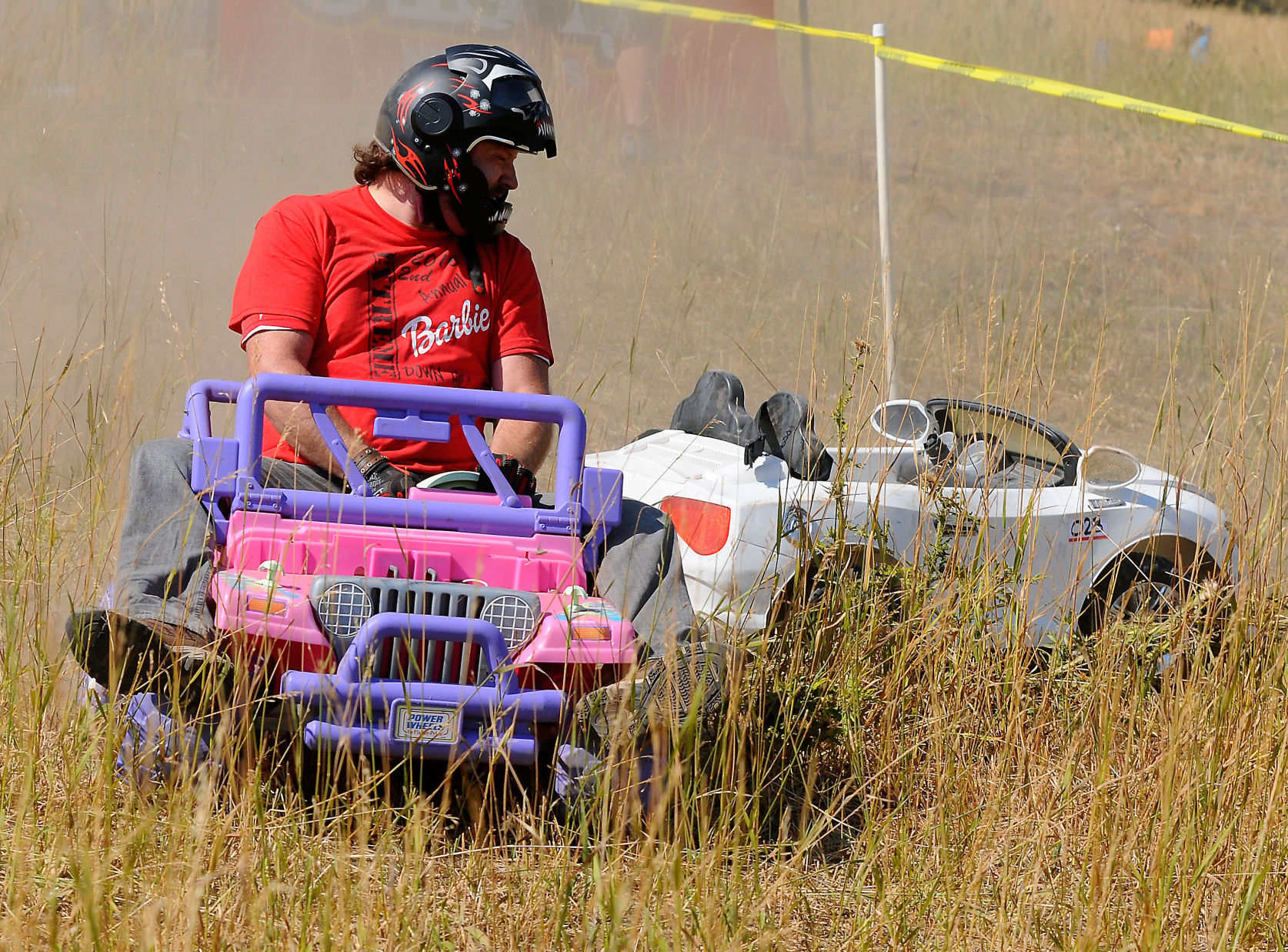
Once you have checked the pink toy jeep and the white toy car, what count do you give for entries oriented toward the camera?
1

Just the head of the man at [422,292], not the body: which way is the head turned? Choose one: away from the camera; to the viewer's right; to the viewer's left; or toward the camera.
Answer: to the viewer's right

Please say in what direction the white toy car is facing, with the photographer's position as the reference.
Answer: facing away from the viewer and to the right of the viewer

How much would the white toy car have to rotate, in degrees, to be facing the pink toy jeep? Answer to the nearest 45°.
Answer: approximately 180°

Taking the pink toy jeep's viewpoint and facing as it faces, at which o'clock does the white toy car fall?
The white toy car is roughly at 8 o'clock from the pink toy jeep.
